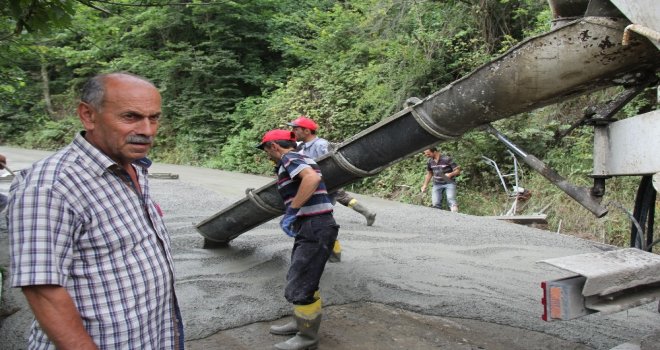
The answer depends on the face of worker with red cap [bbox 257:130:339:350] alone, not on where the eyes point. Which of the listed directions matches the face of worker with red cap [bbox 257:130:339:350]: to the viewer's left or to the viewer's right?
to the viewer's left

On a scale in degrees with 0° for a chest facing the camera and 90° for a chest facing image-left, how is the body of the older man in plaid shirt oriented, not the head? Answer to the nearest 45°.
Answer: approximately 315°

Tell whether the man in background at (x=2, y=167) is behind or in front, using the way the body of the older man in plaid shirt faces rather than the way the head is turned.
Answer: behind

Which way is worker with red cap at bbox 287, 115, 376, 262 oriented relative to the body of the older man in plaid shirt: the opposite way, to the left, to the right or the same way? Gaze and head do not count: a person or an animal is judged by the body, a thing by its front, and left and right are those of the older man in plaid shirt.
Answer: the opposite way

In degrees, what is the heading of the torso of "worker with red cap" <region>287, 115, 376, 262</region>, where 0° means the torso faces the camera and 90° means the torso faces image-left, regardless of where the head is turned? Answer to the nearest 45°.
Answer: approximately 90°

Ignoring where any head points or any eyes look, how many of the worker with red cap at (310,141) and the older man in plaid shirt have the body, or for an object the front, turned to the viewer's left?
1

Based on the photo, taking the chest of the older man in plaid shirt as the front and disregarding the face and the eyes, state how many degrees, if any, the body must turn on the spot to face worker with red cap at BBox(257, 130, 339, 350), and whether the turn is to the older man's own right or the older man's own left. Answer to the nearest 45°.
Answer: approximately 90° to the older man's own left

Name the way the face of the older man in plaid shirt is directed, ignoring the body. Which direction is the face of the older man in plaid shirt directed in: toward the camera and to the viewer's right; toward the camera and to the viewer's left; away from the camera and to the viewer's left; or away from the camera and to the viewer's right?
toward the camera and to the viewer's right

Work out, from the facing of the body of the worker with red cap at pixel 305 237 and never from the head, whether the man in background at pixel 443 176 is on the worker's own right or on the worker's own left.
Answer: on the worker's own right
